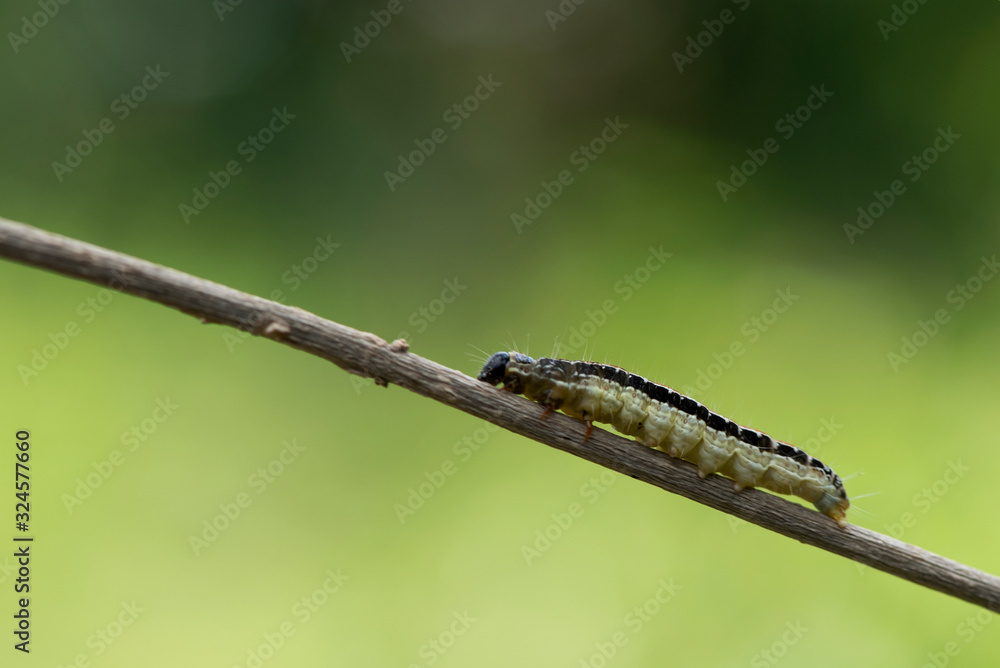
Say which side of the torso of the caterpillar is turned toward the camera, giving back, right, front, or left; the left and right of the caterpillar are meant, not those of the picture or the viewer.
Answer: left
